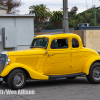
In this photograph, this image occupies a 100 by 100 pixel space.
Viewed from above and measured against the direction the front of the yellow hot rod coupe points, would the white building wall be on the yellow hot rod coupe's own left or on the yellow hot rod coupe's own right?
on the yellow hot rod coupe's own right

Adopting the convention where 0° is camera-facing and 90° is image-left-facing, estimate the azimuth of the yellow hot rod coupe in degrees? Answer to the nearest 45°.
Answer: approximately 45°
